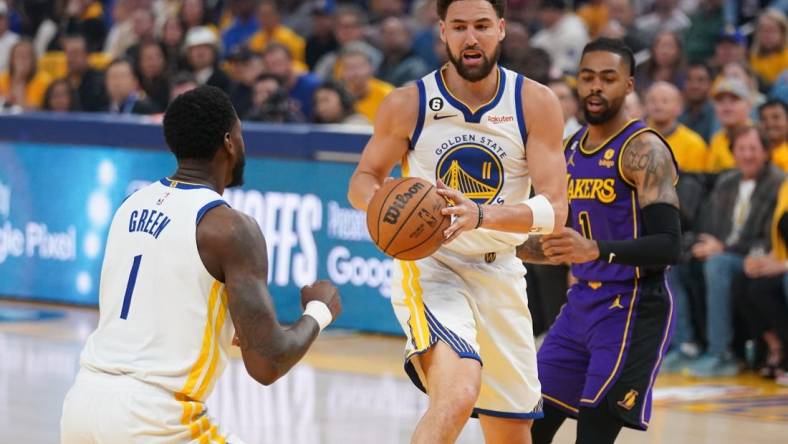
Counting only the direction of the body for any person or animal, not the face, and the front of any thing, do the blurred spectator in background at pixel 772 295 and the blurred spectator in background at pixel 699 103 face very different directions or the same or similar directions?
same or similar directions

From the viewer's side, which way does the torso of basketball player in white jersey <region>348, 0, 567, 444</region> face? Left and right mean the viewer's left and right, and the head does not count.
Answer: facing the viewer

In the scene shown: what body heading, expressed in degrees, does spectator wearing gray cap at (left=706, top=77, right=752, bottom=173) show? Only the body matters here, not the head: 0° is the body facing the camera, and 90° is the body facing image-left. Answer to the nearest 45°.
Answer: approximately 45°

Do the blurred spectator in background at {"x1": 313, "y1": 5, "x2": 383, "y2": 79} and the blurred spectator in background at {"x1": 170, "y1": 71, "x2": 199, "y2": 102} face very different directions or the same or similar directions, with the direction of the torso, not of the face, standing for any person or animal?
same or similar directions

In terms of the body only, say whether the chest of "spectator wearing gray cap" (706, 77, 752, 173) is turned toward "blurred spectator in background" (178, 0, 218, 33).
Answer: no

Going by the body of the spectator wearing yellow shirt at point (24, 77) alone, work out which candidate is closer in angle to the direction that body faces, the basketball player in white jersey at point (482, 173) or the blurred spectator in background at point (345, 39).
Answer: the basketball player in white jersey

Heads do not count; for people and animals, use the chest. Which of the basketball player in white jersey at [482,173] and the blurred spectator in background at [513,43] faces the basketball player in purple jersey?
the blurred spectator in background

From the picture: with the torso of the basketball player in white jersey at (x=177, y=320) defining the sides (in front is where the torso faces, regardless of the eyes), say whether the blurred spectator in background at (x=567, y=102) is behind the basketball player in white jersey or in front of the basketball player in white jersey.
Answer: in front

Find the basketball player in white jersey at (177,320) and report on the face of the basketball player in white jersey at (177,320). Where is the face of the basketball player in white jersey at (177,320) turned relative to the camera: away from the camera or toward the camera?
away from the camera

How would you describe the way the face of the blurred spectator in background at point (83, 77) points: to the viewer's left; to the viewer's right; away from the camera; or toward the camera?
toward the camera

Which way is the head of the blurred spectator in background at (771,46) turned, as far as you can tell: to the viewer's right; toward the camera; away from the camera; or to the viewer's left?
toward the camera

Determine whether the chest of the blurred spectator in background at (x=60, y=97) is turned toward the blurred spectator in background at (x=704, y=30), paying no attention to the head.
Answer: no

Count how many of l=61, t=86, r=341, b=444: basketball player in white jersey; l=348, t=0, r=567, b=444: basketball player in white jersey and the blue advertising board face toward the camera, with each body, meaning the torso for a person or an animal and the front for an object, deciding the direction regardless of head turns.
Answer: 2

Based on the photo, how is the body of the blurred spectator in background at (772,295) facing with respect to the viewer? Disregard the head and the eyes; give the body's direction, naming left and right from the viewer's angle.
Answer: facing the viewer and to the left of the viewer

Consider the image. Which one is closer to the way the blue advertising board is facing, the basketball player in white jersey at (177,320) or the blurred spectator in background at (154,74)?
the basketball player in white jersey

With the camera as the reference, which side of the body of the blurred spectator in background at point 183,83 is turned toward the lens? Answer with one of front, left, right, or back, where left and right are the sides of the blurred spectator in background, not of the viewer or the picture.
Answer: front

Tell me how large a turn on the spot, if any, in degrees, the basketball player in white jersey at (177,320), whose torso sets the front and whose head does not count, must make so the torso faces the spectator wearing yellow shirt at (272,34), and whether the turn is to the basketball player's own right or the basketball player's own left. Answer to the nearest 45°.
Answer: approximately 45° to the basketball player's own left

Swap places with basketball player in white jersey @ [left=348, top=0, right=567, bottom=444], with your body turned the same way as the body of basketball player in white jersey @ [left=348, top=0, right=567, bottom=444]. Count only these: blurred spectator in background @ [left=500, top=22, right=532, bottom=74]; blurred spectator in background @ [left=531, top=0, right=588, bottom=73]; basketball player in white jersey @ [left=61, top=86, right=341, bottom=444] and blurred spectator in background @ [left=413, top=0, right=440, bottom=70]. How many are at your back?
3

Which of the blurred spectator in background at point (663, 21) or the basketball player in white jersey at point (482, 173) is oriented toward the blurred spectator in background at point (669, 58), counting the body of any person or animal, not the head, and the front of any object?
the blurred spectator in background at point (663, 21)
